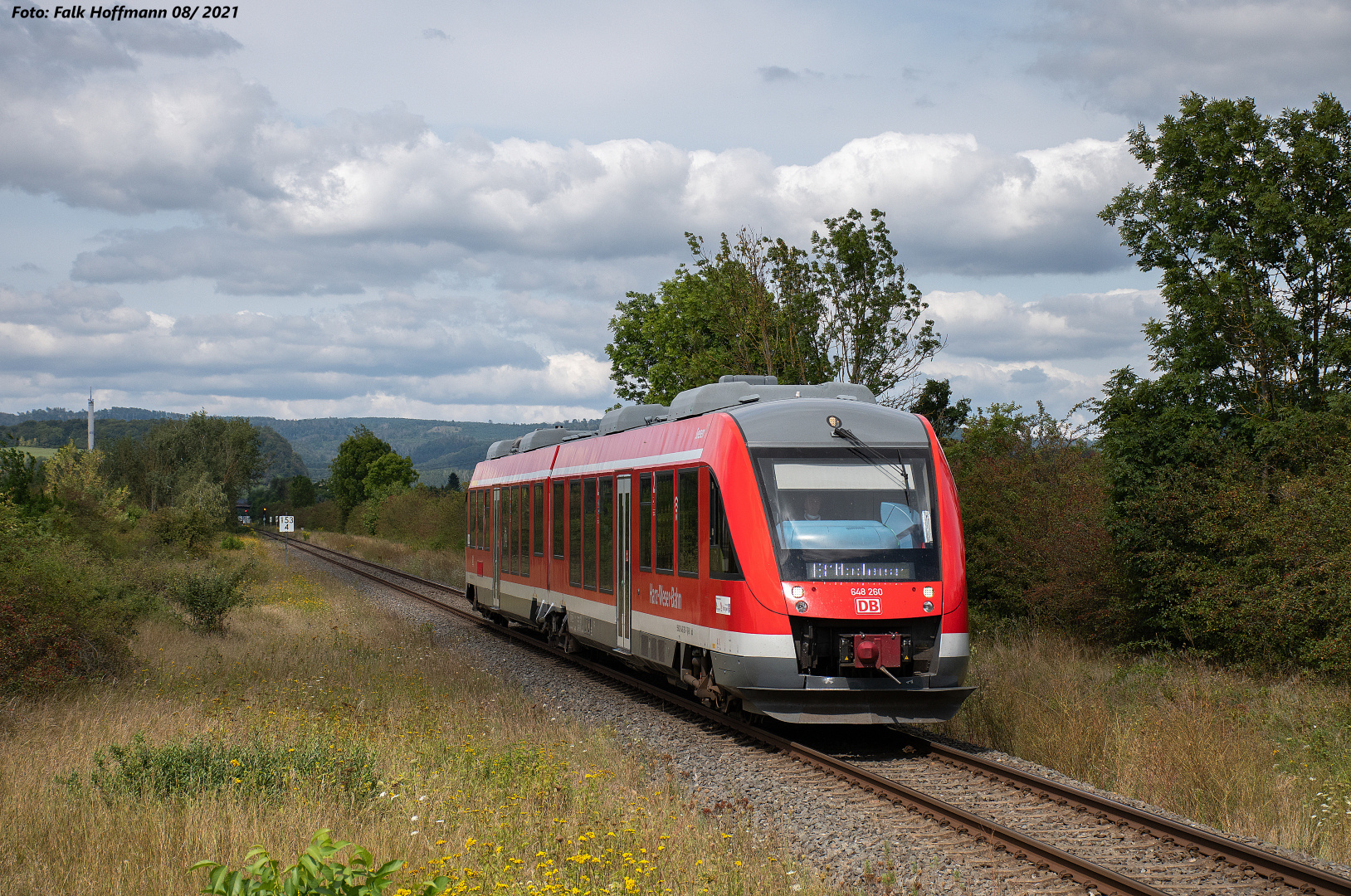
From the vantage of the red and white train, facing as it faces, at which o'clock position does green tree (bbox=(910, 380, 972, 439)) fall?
The green tree is roughly at 8 o'clock from the red and white train.

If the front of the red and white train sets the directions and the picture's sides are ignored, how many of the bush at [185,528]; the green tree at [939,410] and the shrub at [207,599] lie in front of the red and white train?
0

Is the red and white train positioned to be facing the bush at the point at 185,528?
no

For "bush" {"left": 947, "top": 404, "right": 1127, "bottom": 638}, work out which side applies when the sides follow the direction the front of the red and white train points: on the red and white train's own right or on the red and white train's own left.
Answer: on the red and white train's own left

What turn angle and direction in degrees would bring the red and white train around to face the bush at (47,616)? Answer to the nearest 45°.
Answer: approximately 135° to its right

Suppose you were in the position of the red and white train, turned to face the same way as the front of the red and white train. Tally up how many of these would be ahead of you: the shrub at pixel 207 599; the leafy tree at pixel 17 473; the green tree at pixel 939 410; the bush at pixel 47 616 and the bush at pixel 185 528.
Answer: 0

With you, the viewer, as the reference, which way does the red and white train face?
facing the viewer and to the right of the viewer

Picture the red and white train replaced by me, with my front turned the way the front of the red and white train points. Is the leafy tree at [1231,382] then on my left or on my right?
on my left

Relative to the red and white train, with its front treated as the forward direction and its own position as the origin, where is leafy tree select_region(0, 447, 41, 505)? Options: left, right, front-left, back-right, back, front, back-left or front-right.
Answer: back

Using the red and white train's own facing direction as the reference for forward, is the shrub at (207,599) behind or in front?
behind
